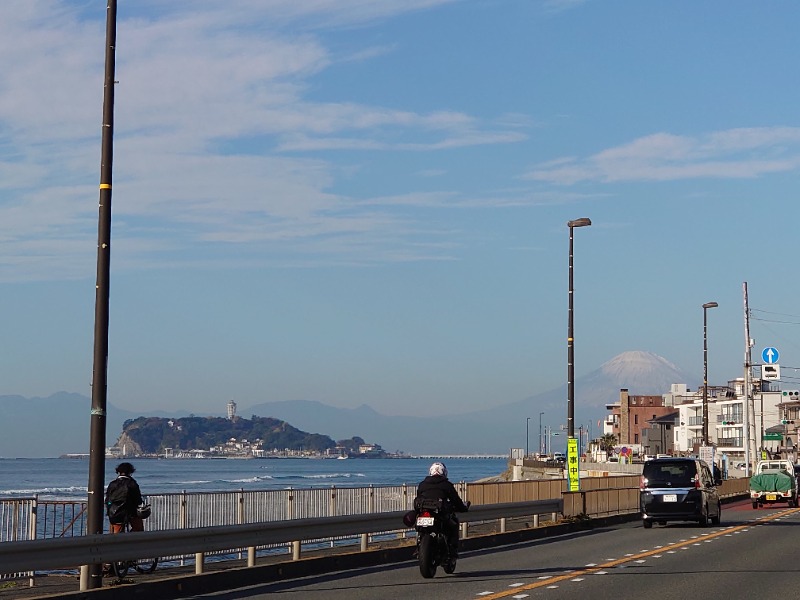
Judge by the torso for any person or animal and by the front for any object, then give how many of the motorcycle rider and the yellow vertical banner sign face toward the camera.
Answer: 1

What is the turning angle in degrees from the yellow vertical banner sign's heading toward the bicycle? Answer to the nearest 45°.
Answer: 0° — it already faces it

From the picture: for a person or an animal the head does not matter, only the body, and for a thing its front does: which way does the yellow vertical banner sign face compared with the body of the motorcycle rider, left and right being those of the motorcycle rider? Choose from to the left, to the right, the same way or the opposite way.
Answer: the opposite way

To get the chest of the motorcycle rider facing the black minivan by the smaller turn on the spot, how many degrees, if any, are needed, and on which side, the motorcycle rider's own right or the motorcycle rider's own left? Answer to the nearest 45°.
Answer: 0° — they already face it

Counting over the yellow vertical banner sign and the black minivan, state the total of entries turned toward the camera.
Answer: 1

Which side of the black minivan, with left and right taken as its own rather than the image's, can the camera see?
back

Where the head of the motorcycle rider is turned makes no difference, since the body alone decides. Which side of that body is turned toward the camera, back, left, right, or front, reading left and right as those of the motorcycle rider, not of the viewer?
back

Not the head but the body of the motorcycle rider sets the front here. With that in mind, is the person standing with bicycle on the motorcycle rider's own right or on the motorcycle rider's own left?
on the motorcycle rider's own left

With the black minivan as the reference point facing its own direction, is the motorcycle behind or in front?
behind

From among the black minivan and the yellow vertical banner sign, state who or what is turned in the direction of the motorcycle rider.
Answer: the yellow vertical banner sign
